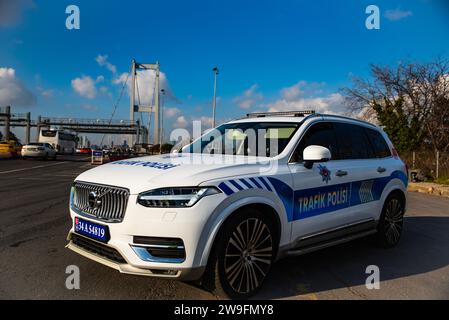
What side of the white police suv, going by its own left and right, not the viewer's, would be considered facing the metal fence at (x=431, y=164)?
back

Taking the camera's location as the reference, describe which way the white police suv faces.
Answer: facing the viewer and to the left of the viewer

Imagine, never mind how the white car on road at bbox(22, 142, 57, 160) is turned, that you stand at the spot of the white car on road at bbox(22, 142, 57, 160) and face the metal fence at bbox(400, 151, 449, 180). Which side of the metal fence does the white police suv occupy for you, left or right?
right
